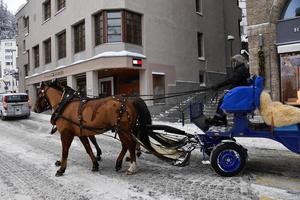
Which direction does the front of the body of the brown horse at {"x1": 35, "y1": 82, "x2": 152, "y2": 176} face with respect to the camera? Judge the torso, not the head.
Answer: to the viewer's left

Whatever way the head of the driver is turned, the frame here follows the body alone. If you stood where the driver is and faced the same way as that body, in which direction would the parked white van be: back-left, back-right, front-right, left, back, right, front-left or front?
front-right

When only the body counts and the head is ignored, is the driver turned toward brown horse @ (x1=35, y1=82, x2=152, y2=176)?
yes

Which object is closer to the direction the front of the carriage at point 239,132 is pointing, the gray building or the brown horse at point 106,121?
the brown horse

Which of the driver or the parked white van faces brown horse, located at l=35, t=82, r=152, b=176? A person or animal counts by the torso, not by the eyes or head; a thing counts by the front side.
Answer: the driver

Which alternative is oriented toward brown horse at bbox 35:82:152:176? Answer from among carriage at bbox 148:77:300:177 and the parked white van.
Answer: the carriage

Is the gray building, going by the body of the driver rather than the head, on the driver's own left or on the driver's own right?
on the driver's own right

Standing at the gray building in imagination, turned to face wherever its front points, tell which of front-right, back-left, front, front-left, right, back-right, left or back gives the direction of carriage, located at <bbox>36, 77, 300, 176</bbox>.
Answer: front-left

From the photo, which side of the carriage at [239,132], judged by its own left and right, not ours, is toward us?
left

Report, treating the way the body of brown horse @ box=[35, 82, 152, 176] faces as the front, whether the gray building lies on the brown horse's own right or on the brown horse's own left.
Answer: on the brown horse's own right

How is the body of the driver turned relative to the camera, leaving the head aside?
to the viewer's left
